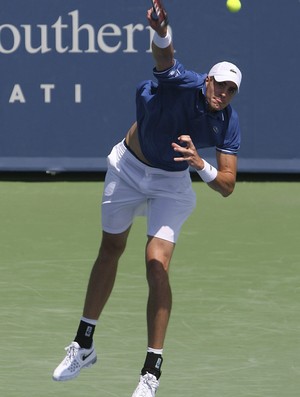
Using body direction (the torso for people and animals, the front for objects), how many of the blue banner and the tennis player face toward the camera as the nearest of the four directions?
2

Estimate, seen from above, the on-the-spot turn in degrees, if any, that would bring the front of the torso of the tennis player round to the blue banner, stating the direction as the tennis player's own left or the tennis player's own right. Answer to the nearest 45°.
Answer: approximately 180°

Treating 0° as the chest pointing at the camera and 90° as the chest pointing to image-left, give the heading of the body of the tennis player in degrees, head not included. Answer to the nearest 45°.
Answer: approximately 0°

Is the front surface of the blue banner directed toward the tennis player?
yes
